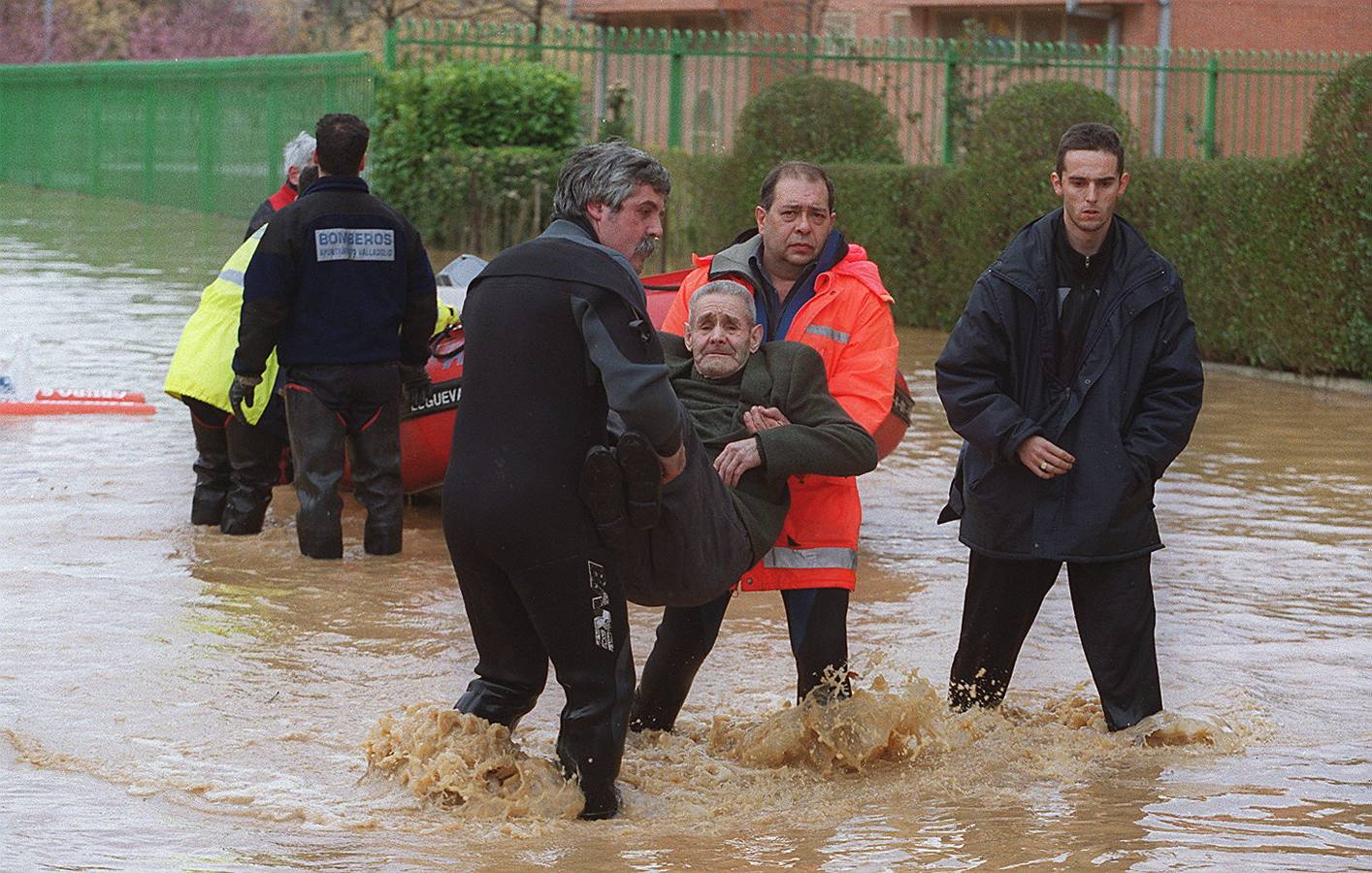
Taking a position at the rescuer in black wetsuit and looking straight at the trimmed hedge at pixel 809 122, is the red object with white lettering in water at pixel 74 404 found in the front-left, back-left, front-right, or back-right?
front-left

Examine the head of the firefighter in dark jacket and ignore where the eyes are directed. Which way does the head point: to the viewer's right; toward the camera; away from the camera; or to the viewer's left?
away from the camera

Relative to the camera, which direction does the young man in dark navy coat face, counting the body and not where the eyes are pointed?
toward the camera

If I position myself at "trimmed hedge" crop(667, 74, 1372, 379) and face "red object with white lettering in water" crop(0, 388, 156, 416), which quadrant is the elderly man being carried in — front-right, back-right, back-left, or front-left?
front-left

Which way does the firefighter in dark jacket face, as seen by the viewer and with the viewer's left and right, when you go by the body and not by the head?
facing away from the viewer

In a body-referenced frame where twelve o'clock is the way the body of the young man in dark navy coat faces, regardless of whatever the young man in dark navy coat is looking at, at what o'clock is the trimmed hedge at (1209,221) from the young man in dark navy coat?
The trimmed hedge is roughly at 6 o'clock from the young man in dark navy coat.

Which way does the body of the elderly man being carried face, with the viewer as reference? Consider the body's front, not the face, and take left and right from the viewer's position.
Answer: facing the viewer and to the left of the viewer

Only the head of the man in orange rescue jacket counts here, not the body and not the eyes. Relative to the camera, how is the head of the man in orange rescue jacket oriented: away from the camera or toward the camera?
toward the camera

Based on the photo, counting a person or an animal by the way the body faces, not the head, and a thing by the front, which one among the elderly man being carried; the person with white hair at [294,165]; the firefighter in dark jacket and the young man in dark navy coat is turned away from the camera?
the firefighter in dark jacket

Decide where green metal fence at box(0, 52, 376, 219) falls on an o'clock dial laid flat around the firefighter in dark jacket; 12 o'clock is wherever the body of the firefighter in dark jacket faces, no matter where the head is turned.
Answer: The green metal fence is roughly at 12 o'clock from the firefighter in dark jacket.

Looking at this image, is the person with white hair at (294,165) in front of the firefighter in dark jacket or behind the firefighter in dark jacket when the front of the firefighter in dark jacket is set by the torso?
in front

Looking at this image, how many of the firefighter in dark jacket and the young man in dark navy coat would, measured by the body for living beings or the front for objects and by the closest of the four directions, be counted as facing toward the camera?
1

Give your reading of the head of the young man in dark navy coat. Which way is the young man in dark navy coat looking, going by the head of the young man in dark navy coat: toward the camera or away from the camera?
toward the camera

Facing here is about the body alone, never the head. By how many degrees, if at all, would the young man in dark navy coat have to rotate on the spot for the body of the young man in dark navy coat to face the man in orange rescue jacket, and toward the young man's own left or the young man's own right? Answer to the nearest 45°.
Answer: approximately 90° to the young man's own right
